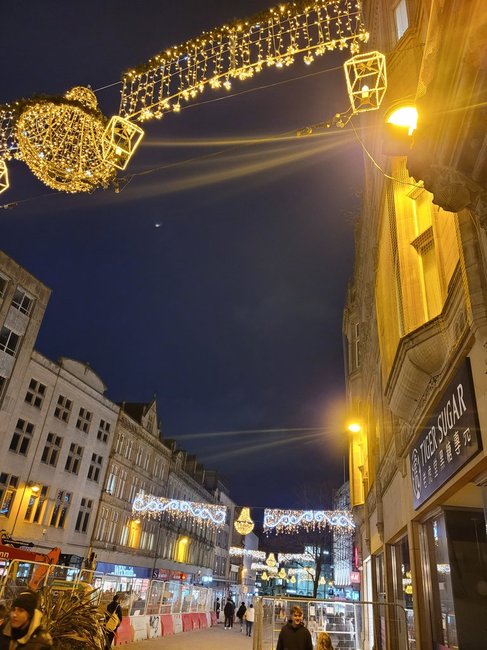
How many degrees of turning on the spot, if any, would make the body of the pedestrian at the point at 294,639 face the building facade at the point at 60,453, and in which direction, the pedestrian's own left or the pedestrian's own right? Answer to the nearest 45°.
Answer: approximately 135° to the pedestrian's own right

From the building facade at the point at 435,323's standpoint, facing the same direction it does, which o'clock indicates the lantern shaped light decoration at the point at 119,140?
The lantern shaped light decoration is roughly at 11 o'clock from the building facade.

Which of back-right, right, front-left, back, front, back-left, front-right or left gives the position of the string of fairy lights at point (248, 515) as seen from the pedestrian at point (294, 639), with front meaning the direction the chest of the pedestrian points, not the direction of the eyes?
back

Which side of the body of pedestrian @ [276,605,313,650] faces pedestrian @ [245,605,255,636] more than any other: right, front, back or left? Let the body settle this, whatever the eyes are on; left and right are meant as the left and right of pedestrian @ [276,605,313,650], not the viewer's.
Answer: back

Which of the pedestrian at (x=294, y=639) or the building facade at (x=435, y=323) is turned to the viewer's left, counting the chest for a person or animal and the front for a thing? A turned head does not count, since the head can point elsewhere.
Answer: the building facade

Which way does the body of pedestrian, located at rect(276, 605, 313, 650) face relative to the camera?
toward the camera

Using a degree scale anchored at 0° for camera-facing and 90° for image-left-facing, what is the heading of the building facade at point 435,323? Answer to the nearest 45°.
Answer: approximately 90°

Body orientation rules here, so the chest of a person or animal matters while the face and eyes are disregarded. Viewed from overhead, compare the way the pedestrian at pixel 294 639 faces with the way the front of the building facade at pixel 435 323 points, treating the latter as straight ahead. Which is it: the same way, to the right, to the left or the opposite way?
to the left

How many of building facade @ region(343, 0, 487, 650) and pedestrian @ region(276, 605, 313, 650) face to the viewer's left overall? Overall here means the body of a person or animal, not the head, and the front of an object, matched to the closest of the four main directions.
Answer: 1

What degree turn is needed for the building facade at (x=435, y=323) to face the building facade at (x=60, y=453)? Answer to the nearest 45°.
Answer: approximately 45° to its right

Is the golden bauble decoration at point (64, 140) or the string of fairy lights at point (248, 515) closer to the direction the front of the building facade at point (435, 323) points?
the golden bauble decoration

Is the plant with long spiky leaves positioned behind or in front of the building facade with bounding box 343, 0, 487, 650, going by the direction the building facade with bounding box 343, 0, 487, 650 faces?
in front
